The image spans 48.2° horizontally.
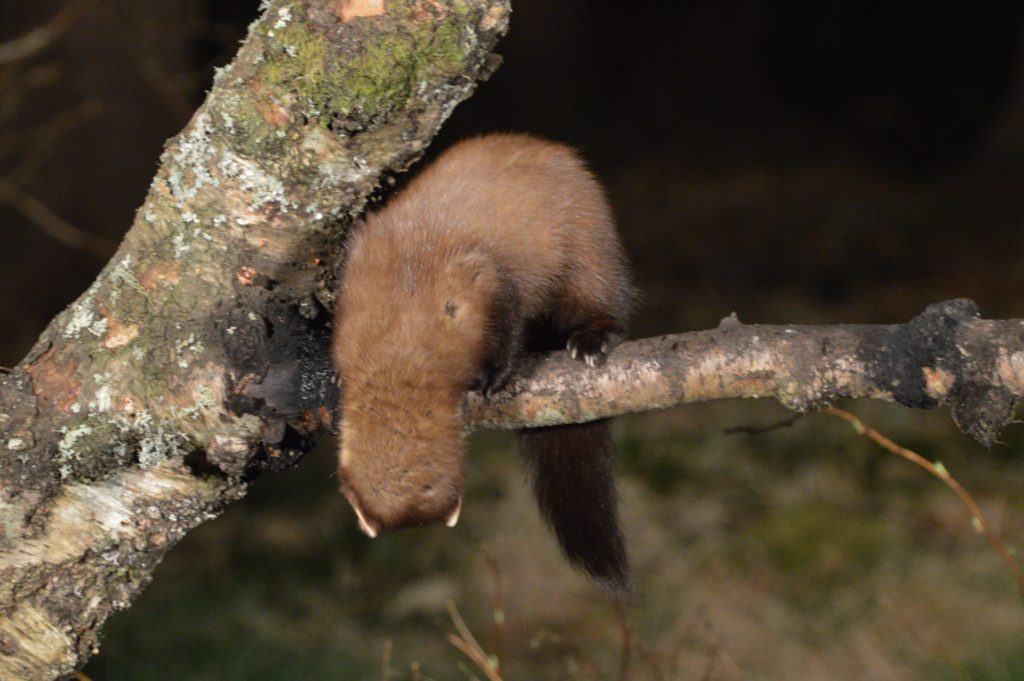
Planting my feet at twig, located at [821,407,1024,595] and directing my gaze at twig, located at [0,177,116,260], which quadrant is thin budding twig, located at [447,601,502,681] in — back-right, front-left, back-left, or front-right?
front-left

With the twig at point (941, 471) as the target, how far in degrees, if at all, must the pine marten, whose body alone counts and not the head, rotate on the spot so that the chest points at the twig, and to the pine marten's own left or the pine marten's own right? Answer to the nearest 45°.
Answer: approximately 135° to the pine marten's own left

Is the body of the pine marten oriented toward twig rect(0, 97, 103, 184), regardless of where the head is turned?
no

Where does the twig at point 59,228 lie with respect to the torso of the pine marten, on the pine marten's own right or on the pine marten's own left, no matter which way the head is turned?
on the pine marten's own right

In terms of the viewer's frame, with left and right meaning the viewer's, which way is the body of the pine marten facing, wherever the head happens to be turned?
facing the viewer and to the left of the viewer
